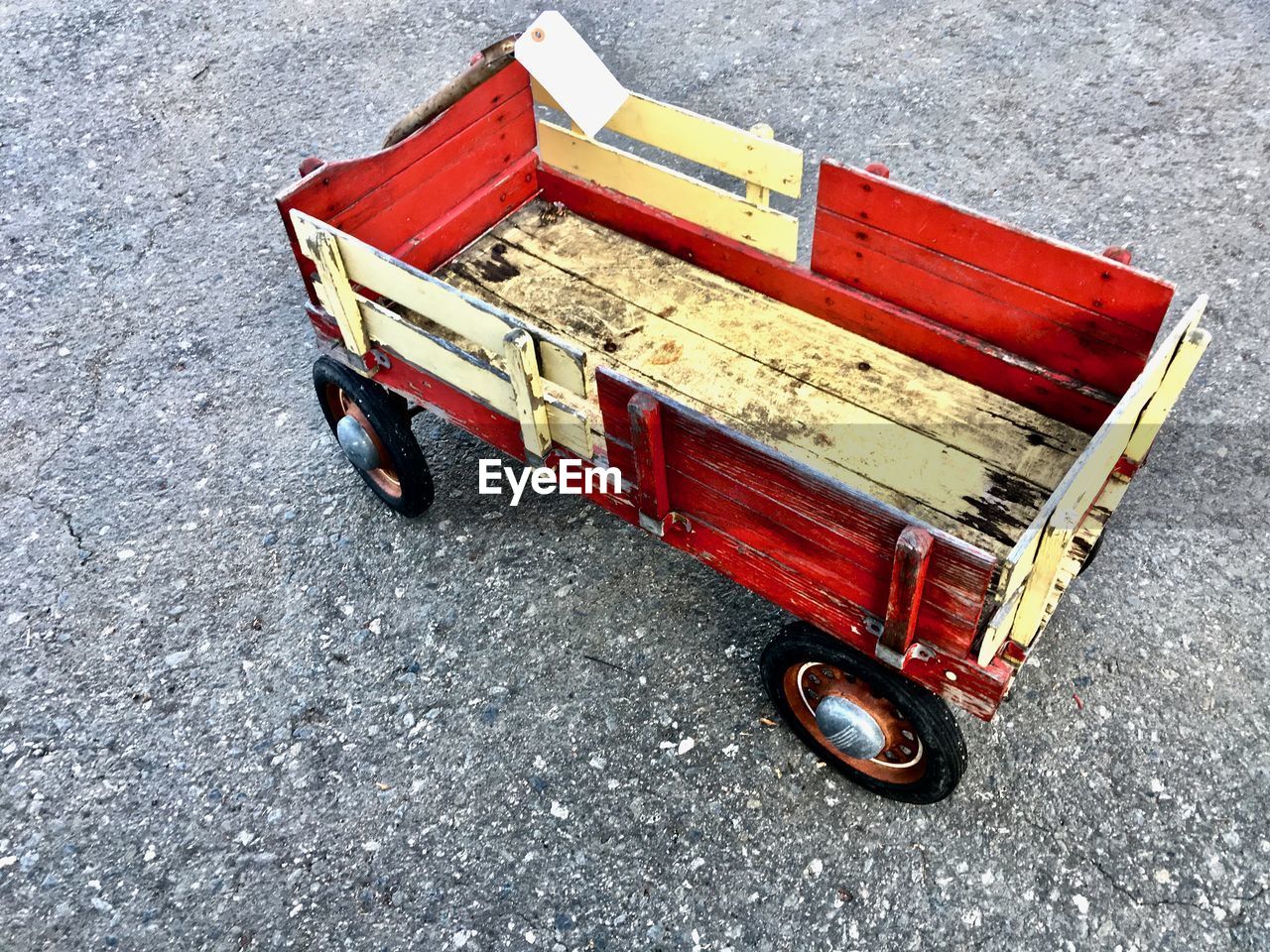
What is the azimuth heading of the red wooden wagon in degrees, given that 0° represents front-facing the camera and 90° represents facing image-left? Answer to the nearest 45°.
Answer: approximately 135°
